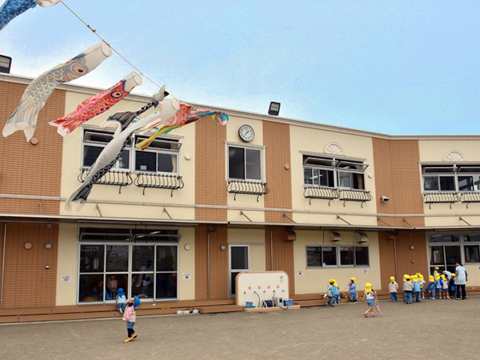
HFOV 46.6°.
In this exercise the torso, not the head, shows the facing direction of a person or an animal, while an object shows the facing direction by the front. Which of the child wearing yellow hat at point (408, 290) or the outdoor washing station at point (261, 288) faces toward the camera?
the outdoor washing station

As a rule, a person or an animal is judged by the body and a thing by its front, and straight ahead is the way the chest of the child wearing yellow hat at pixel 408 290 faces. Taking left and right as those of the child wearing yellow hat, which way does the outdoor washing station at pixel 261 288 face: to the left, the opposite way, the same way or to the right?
the opposite way

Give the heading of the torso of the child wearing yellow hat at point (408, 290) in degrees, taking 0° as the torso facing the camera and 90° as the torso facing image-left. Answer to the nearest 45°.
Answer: approximately 180°

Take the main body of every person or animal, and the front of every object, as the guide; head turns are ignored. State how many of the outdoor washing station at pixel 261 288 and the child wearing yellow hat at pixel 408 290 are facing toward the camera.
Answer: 1

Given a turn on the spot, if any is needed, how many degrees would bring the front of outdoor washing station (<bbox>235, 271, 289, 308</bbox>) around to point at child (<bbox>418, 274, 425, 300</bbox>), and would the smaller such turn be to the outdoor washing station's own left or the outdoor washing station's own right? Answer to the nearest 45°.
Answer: approximately 135° to the outdoor washing station's own left

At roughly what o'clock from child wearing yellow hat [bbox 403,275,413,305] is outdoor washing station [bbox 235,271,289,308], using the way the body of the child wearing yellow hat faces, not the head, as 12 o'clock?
The outdoor washing station is roughly at 8 o'clock from the child wearing yellow hat.

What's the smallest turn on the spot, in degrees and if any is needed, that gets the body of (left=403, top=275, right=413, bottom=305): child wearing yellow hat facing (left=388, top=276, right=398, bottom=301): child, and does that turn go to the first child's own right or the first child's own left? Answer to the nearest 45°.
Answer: approximately 45° to the first child's own left

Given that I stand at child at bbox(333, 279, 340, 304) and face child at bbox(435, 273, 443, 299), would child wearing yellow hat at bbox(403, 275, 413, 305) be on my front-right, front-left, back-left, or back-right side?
front-right

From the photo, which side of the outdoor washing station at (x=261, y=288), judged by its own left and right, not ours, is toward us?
front
